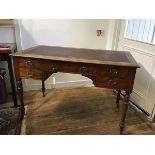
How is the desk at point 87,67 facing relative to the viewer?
toward the camera

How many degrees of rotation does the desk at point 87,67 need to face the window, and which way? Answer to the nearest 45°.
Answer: approximately 135° to its left
